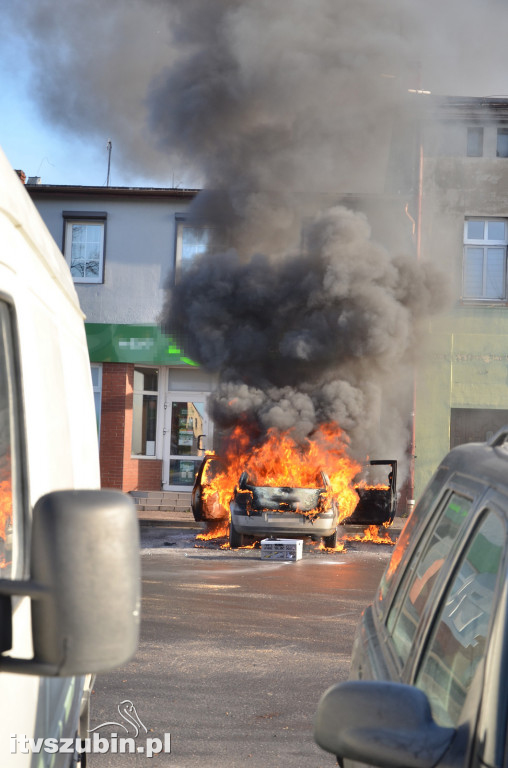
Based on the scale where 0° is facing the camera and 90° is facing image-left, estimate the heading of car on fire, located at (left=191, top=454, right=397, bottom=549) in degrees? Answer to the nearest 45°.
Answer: approximately 180°

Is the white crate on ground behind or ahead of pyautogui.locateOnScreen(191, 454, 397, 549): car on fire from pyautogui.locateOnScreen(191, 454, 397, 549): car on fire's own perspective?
behind
